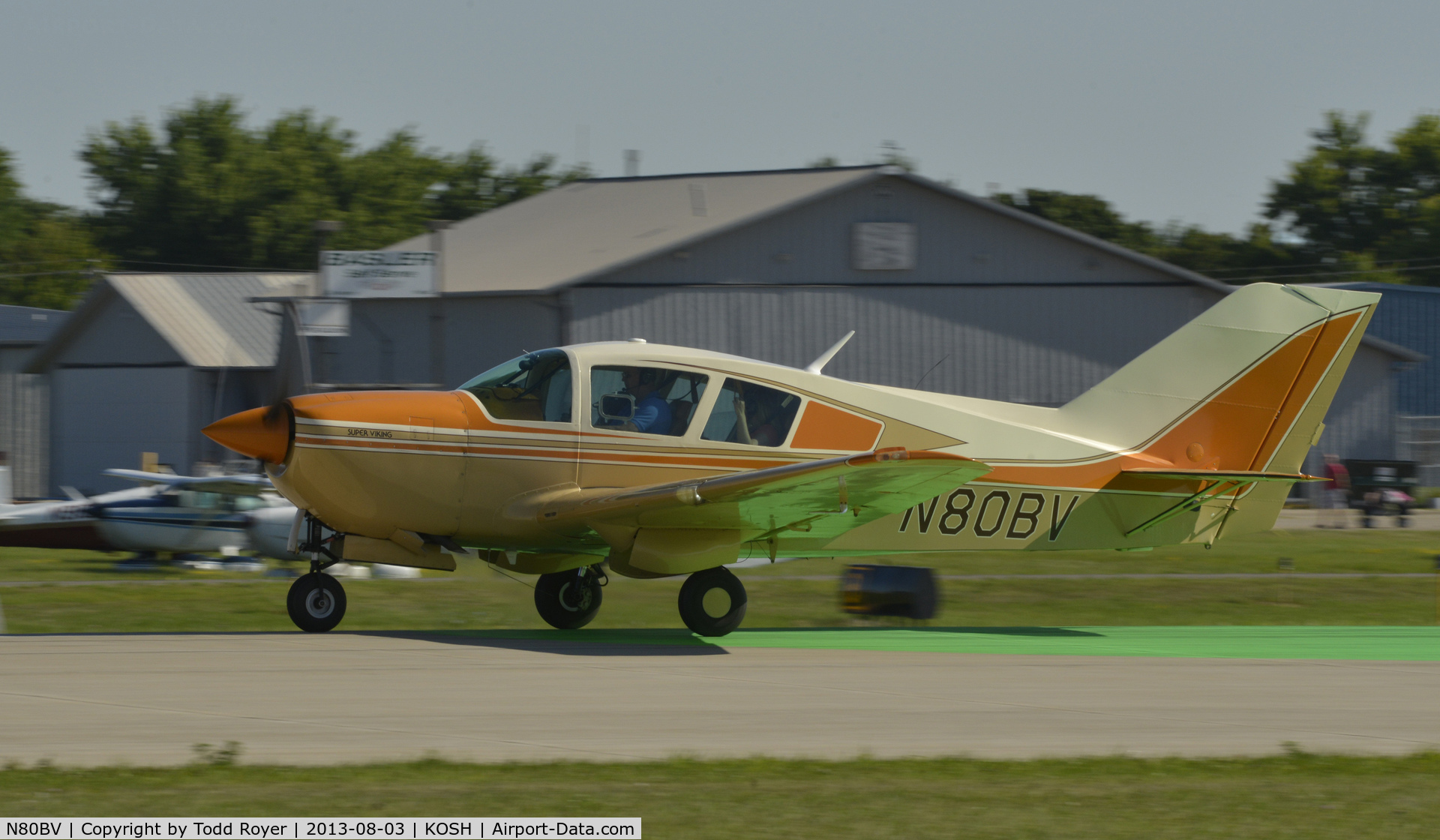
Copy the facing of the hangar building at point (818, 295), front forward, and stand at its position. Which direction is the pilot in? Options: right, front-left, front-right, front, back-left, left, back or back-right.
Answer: front

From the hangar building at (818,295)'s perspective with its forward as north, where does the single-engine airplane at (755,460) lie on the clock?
The single-engine airplane is roughly at 12 o'clock from the hangar building.

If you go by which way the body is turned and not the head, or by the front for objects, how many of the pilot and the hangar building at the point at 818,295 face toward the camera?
1

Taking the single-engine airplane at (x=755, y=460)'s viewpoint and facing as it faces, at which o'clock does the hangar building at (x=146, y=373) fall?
The hangar building is roughly at 2 o'clock from the single-engine airplane.

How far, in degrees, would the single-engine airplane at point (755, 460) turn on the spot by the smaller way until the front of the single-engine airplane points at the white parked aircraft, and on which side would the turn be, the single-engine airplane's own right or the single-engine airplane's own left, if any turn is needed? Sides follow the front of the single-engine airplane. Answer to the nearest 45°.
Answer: approximately 45° to the single-engine airplane's own right

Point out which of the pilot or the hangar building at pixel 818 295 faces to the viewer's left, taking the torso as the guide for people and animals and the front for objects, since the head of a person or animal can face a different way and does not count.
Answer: the pilot

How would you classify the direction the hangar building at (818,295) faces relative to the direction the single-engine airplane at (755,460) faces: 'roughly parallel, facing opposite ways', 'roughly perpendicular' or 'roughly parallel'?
roughly perpendicular

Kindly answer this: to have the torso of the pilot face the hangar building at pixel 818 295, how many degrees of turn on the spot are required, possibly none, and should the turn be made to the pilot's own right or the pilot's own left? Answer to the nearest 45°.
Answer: approximately 90° to the pilot's own right

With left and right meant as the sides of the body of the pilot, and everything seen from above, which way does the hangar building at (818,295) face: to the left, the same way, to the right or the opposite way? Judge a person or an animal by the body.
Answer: to the left

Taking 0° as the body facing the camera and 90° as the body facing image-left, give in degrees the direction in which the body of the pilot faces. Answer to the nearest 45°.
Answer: approximately 90°

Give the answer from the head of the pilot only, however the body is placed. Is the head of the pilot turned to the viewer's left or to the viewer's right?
to the viewer's left

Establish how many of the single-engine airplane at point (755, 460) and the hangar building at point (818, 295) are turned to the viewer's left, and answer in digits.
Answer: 1

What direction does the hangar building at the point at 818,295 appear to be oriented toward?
toward the camera

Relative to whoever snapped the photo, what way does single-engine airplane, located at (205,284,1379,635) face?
facing to the left of the viewer

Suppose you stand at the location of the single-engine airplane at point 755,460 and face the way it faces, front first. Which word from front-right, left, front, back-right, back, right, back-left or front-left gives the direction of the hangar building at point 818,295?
right

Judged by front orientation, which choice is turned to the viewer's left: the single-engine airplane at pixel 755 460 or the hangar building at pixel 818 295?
the single-engine airplane
